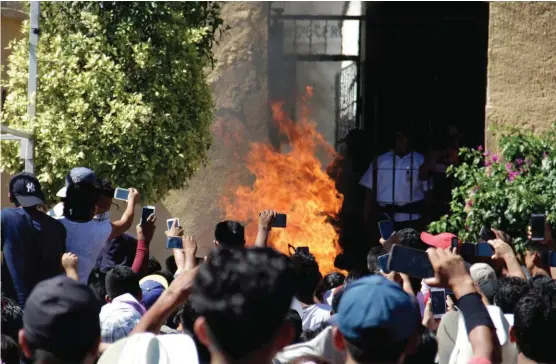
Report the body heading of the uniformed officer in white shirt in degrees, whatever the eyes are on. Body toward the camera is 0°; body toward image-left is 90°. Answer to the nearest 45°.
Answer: approximately 0°

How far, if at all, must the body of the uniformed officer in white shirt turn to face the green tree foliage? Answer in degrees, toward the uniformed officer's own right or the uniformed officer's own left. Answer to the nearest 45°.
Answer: approximately 45° to the uniformed officer's own right
